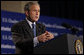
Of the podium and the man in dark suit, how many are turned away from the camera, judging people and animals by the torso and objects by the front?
0

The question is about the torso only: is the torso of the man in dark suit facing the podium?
yes

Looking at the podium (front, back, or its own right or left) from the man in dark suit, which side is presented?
back

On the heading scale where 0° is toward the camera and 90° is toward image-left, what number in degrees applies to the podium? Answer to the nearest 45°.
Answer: approximately 315°
